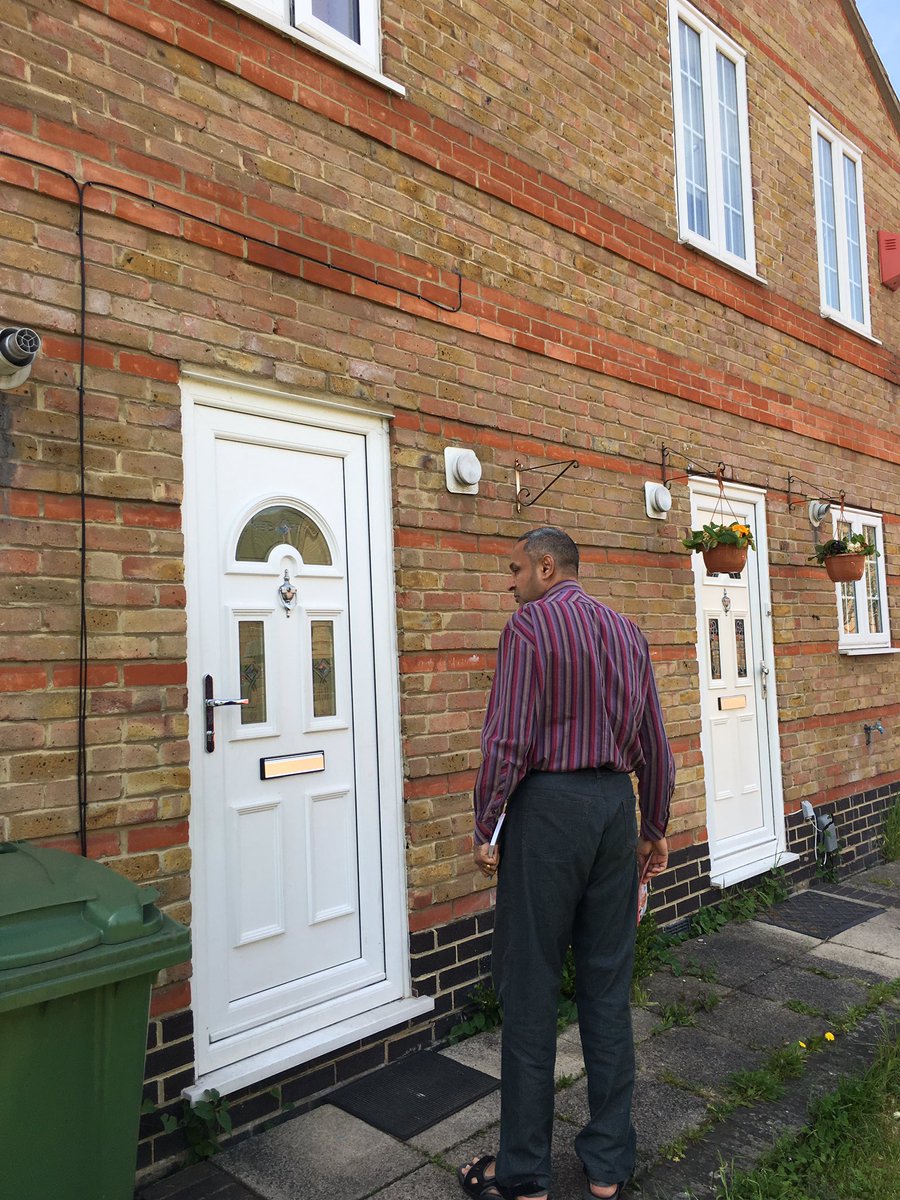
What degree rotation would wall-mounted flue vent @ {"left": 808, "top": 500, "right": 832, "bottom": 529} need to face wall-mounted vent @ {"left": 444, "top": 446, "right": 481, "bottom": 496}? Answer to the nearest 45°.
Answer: approximately 45° to its right

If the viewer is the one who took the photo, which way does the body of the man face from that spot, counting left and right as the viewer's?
facing away from the viewer and to the left of the viewer

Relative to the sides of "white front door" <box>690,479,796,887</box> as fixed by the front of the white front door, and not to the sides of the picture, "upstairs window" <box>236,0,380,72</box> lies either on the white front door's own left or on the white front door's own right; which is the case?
on the white front door's own right

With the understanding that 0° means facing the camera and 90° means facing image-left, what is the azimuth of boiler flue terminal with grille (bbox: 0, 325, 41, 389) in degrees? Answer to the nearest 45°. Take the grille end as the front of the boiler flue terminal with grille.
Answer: approximately 315°

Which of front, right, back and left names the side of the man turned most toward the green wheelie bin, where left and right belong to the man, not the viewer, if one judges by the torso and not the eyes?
left

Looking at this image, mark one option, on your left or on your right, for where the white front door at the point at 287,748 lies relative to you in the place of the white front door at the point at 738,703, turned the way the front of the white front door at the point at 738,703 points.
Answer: on your right

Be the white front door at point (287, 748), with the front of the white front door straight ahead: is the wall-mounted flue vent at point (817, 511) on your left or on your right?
on your left

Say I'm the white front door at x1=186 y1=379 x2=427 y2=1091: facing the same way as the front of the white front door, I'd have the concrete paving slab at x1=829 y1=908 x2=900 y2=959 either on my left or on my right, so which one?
on my left
